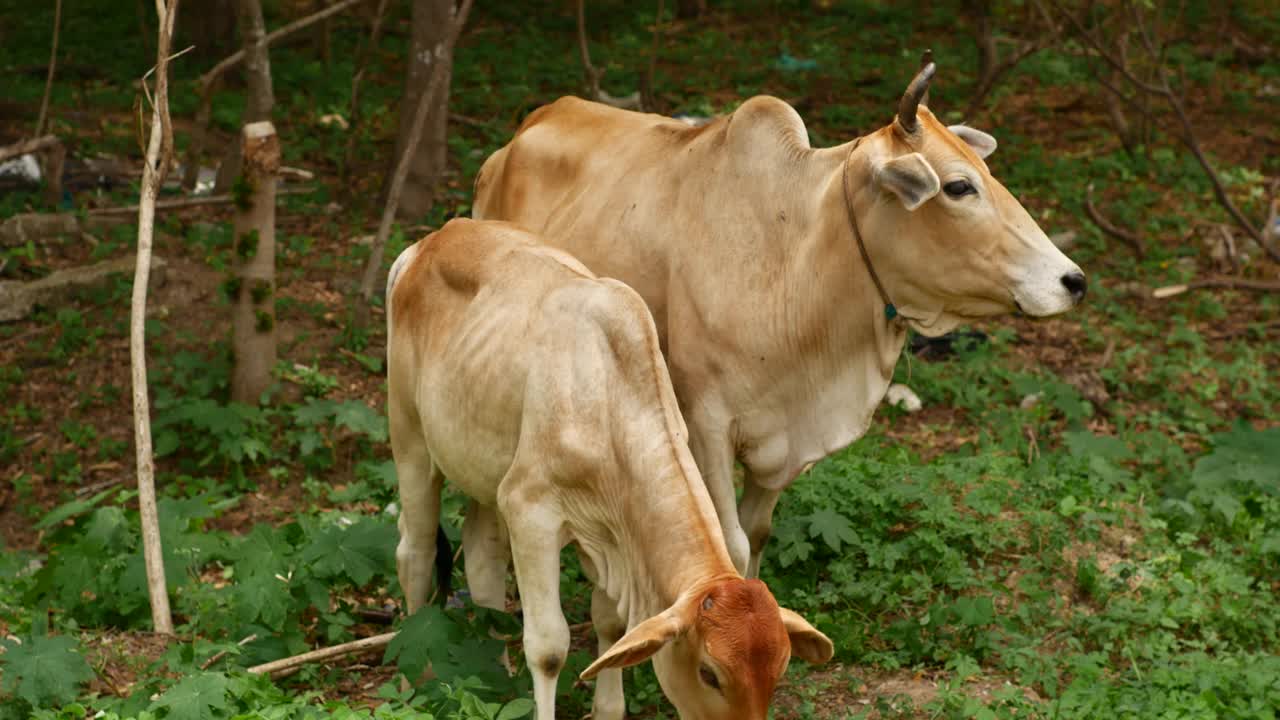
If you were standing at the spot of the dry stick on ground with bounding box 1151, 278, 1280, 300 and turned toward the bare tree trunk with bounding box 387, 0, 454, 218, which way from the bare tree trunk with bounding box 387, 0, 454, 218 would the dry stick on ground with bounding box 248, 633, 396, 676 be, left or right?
left

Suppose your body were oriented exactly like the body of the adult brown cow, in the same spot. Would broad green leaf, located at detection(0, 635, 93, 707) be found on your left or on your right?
on your right

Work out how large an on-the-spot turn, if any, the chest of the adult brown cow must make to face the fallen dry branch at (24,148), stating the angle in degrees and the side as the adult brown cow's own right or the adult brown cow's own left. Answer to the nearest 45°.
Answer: approximately 180°

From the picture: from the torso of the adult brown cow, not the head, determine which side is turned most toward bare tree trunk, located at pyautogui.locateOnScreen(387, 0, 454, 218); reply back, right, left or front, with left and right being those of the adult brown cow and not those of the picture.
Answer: back

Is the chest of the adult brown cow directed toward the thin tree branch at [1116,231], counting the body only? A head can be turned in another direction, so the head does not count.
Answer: no

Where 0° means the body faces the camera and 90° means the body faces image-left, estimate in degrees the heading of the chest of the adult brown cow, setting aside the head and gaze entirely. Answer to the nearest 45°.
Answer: approximately 315°

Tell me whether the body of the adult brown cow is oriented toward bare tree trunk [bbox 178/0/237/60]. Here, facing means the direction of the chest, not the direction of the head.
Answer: no

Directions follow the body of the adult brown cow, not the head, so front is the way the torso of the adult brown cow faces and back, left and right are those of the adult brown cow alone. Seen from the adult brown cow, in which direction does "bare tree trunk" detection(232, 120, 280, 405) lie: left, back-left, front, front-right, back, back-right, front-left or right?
back

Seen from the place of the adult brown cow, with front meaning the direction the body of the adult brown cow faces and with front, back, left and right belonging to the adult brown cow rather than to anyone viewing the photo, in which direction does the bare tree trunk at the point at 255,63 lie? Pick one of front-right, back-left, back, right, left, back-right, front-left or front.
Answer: back

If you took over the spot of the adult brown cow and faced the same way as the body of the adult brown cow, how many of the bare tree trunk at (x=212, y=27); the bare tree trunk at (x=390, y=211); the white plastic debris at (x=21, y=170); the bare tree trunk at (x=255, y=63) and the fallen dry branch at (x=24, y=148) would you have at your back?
5

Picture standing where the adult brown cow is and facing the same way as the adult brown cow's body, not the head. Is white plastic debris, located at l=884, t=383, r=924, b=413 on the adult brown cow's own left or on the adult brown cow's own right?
on the adult brown cow's own left

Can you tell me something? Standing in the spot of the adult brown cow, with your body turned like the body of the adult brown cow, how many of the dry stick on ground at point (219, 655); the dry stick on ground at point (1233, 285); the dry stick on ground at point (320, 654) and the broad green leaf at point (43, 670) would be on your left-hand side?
1

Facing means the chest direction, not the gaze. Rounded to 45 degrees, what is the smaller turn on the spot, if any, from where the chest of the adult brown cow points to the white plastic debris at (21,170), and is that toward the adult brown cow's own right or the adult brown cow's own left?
approximately 180°

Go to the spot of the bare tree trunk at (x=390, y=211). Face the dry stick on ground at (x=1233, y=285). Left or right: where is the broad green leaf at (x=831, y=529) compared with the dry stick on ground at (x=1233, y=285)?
right
